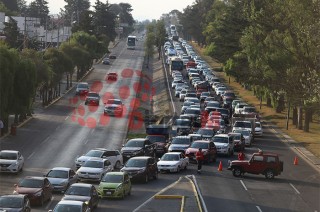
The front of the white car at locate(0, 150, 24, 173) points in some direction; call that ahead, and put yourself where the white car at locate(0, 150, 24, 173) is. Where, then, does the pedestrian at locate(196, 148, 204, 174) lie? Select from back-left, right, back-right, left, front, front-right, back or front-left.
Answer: back-left

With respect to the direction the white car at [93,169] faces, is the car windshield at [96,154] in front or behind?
behind

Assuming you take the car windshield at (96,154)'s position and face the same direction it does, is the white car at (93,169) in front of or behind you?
in front

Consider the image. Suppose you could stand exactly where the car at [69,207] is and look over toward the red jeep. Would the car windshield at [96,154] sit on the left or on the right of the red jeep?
left

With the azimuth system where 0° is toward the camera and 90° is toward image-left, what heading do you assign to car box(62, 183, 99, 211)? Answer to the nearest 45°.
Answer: approximately 45°

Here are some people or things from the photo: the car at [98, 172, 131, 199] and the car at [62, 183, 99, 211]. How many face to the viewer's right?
0

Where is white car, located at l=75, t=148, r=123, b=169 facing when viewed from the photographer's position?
facing the viewer and to the left of the viewer

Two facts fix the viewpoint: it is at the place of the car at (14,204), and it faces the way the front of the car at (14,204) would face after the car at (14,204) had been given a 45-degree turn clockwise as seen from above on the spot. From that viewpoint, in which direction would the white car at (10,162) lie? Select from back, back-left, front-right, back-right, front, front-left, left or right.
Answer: right

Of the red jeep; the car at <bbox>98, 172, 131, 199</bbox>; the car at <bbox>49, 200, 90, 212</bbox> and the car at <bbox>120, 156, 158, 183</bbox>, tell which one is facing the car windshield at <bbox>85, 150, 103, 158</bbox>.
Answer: the red jeep

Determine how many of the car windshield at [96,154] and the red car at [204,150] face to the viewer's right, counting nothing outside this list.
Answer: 0

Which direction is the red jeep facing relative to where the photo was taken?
to the viewer's left

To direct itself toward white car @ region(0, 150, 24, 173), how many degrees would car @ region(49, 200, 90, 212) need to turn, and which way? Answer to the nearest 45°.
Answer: approximately 135° to its right
